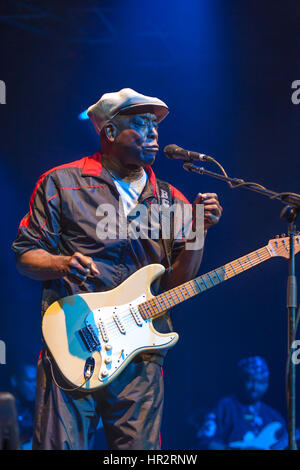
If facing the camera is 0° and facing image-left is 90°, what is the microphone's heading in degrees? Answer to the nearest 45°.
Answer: approximately 90°
